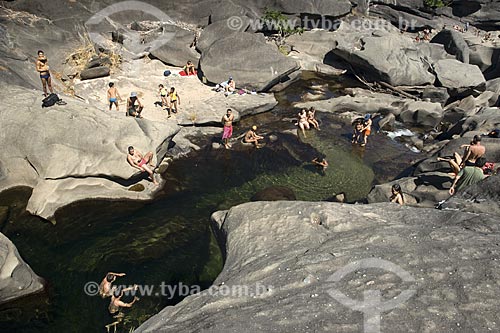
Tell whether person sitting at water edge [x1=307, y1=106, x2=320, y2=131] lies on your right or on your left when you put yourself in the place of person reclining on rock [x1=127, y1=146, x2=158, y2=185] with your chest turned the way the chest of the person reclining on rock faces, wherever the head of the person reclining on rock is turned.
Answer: on your left

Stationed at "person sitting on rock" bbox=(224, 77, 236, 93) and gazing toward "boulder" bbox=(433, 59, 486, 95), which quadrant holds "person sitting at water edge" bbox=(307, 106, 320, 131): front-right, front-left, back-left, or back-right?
front-right

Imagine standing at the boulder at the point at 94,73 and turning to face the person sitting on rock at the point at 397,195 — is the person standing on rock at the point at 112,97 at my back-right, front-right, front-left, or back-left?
front-right

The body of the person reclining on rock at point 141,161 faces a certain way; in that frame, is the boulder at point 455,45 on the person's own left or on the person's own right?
on the person's own left

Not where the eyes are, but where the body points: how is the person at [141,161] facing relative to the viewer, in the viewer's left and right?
facing the viewer and to the right of the viewer

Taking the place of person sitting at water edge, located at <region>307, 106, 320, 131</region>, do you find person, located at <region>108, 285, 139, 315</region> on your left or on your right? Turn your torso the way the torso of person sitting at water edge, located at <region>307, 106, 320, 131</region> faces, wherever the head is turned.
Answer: on your right

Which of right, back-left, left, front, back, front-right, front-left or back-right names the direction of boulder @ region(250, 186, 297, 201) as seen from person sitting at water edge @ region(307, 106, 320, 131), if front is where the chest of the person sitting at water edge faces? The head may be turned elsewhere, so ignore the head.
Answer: front-right

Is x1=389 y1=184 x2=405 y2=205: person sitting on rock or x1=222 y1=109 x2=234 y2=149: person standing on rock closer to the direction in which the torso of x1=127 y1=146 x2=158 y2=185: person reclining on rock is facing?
the person sitting on rock

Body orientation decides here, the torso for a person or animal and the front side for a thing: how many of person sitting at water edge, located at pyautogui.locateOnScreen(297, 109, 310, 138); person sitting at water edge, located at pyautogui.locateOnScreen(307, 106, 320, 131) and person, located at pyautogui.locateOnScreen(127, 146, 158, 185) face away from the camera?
0

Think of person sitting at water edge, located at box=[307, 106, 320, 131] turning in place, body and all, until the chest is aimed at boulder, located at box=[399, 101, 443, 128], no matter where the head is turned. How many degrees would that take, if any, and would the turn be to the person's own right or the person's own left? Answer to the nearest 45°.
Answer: approximately 90° to the person's own left

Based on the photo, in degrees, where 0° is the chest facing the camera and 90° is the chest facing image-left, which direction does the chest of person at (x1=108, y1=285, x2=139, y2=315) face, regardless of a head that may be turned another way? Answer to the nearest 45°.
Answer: approximately 225°

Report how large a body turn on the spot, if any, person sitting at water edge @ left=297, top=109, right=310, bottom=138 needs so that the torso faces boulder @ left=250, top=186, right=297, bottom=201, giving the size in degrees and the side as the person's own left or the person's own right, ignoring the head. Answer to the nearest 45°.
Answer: approximately 45° to the person's own right

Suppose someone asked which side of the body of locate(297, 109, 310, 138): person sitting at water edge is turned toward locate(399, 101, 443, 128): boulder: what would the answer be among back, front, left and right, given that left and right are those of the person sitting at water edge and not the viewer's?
left
